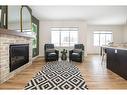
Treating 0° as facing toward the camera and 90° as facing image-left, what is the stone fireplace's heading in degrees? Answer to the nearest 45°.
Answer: approximately 315°

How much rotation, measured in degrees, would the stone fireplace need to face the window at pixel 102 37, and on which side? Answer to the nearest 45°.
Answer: approximately 90° to its left

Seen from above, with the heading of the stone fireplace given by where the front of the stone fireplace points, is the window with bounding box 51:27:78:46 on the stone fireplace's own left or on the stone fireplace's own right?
on the stone fireplace's own left

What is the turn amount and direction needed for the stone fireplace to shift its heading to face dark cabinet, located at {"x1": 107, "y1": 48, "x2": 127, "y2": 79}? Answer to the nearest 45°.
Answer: approximately 45° to its left

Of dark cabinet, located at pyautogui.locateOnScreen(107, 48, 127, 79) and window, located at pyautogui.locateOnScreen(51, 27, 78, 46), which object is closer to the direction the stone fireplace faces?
the dark cabinet
